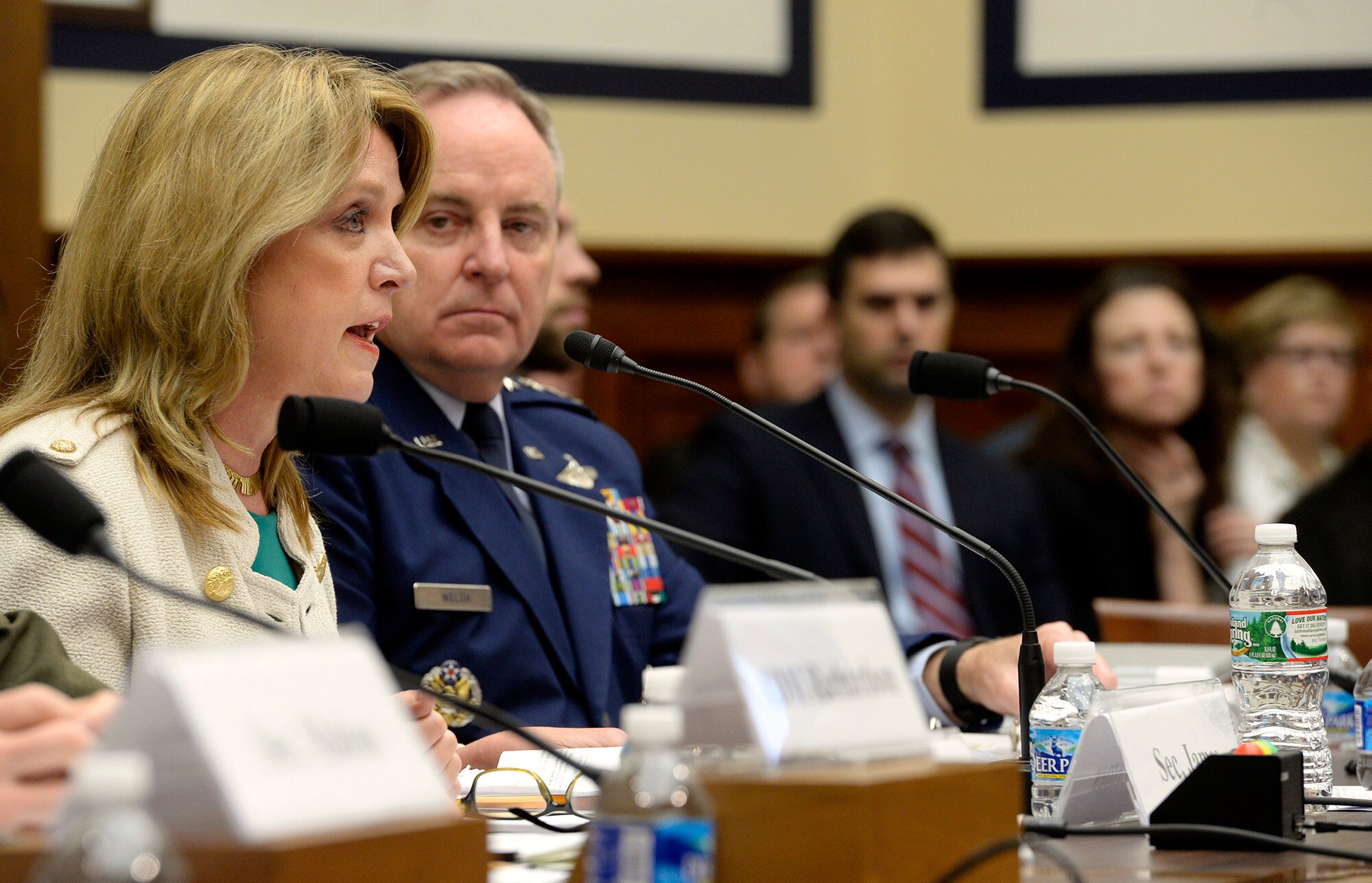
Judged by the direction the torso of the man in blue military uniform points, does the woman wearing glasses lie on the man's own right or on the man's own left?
on the man's own left

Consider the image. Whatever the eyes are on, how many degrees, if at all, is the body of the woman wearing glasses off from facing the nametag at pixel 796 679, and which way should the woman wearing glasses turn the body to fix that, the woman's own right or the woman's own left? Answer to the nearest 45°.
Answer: approximately 45° to the woman's own right

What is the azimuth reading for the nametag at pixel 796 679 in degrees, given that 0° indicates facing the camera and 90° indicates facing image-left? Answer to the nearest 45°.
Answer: approximately 315°

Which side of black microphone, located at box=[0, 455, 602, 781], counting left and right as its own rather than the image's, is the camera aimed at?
left

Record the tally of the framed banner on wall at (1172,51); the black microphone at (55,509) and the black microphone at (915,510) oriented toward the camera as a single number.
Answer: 1

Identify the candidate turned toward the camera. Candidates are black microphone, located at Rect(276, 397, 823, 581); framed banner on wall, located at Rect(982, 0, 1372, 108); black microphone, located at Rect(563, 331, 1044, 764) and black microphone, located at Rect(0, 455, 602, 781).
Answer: the framed banner on wall

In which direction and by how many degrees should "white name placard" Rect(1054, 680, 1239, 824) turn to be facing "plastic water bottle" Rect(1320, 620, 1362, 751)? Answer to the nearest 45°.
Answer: approximately 135° to its left

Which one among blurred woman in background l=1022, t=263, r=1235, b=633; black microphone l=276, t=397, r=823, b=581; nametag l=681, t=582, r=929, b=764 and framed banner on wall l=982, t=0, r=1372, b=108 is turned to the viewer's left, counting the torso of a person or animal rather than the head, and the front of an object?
the black microphone

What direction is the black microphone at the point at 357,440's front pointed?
to the viewer's left

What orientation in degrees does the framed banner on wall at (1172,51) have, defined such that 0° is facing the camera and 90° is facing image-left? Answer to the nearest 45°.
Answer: approximately 0°

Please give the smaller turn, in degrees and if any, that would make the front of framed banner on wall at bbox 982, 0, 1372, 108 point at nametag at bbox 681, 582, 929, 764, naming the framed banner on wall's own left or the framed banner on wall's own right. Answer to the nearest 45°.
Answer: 0° — it already faces it
